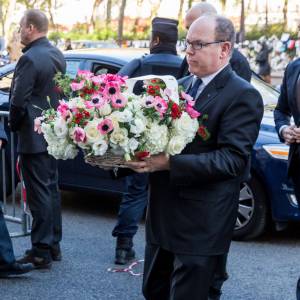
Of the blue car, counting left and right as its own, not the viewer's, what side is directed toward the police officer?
right

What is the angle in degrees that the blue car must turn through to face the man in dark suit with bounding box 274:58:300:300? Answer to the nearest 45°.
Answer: approximately 45° to its right

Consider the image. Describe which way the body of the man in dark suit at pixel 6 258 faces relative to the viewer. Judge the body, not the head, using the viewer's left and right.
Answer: facing to the right of the viewer

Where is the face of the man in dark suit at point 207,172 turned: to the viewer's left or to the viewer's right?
to the viewer's left

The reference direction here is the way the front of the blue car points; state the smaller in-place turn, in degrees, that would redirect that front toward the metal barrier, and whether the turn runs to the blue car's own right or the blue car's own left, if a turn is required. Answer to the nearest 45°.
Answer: approximately 135° to the blue car's own right
